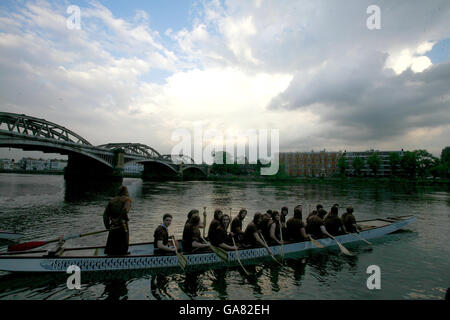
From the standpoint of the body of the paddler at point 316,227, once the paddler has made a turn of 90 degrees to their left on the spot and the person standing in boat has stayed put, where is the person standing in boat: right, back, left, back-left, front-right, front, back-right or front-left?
left

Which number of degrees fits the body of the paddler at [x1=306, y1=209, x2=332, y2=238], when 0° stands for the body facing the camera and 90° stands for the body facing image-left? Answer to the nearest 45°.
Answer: approximately 225°

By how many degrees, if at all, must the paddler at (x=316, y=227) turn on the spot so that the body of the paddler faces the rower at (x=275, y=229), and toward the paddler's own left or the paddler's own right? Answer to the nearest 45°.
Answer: approximately 180°

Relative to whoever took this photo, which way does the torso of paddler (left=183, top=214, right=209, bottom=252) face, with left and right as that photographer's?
facing to the right of the viewer

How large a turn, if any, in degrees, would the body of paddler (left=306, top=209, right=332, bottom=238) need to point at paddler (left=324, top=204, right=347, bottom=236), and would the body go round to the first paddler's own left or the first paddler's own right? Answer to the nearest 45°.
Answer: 0° — they already face them

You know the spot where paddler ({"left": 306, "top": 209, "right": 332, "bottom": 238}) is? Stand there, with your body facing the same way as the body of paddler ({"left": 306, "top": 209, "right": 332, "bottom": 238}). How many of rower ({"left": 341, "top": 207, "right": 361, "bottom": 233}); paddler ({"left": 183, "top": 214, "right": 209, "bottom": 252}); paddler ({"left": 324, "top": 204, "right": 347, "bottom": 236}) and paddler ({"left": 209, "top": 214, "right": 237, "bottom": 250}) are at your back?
2
